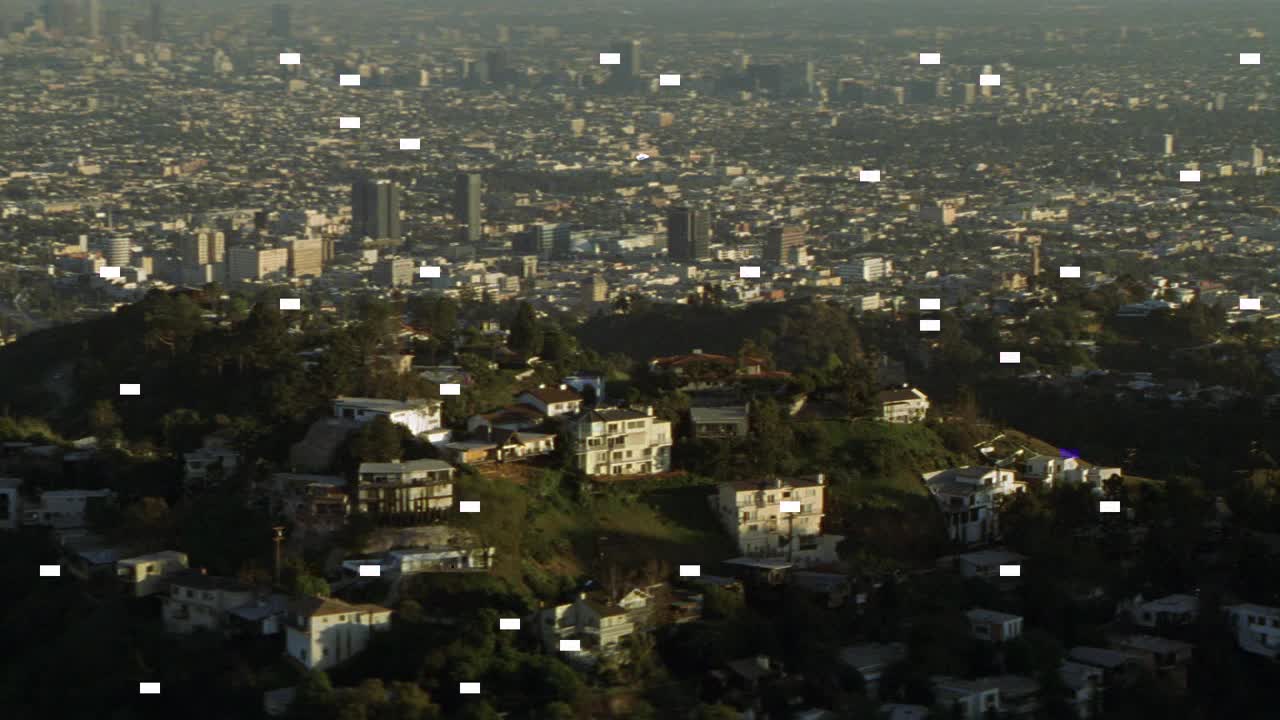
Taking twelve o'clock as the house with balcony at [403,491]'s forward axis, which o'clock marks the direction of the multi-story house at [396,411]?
The multi-story house is roughly at 6 o'clock from the house with balcony.

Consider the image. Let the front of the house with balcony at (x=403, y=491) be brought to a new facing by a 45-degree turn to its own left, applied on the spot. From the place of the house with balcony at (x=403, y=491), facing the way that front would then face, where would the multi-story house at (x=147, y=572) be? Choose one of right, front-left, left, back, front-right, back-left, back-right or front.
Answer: back-right

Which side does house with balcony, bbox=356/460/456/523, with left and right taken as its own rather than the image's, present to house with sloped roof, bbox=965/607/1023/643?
left

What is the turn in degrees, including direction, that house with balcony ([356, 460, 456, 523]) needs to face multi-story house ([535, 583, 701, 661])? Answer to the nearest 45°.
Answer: approximately 45° to its left

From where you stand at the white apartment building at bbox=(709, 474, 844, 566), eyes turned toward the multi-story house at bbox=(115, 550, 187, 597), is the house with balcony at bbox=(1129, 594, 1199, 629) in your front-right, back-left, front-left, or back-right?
back-left

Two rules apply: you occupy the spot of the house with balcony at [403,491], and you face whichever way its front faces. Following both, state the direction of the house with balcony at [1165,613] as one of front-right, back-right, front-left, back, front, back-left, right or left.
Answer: left

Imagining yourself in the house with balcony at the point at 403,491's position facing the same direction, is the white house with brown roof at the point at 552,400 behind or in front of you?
behind

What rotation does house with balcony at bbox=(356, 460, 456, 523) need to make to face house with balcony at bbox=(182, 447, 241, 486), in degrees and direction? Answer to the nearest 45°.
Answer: approximately 135° to its right

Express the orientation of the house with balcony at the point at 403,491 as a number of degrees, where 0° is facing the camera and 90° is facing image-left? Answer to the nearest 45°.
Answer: approximately 0°

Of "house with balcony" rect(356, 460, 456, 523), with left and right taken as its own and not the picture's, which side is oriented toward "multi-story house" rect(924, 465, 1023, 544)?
left

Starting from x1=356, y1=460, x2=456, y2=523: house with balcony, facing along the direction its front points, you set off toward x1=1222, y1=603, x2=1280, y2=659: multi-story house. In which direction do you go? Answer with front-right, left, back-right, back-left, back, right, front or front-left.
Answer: left

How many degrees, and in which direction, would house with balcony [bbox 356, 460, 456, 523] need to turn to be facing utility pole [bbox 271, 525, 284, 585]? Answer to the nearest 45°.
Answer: approximately 90° to its right

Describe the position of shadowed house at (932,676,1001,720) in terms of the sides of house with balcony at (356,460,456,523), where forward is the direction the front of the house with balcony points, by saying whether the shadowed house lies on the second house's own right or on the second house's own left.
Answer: on the second house's own left
